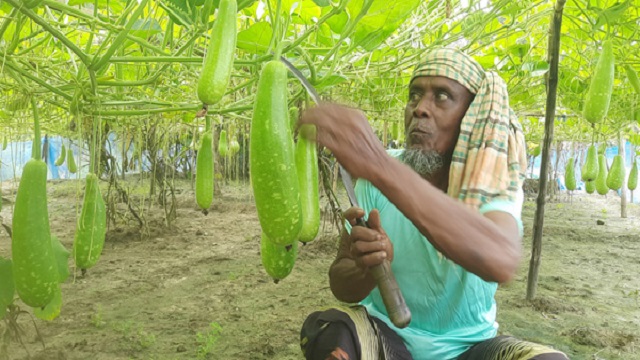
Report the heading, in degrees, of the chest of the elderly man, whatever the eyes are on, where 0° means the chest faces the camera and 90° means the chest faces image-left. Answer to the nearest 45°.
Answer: approximately 45°

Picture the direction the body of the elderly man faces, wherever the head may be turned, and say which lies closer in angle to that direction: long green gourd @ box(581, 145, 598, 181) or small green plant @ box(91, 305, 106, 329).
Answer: the small green plant

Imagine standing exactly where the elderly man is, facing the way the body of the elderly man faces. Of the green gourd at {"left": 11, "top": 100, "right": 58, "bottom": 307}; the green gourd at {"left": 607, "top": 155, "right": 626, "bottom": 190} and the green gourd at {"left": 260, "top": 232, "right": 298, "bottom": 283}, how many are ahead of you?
2

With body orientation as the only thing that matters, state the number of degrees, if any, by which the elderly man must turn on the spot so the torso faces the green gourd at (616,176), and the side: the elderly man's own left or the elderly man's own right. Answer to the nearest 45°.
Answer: approximately 180°

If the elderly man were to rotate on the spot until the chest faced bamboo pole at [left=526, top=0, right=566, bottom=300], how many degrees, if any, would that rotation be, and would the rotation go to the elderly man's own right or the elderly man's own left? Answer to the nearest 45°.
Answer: approximately 135° to the elderly man's own right

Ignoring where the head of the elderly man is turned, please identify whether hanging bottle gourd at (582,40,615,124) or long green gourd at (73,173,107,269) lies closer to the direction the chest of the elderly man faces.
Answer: the long green gourd

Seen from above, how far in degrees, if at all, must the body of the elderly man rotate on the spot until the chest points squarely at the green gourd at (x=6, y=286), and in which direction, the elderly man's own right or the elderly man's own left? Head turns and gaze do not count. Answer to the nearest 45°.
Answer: approximately 45° to the elderly man's own right

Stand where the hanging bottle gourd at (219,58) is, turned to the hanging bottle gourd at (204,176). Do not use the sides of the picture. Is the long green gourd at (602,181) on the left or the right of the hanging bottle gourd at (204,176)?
right
